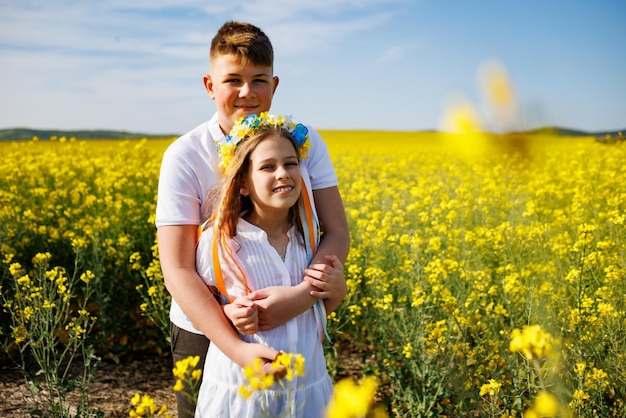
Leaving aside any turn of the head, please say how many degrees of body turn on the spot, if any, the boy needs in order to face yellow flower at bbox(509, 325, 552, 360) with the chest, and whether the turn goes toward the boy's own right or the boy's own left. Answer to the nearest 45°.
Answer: approximately 45° to the boy's own left

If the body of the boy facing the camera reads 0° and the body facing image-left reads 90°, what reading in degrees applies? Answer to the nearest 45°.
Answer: approximately 0°

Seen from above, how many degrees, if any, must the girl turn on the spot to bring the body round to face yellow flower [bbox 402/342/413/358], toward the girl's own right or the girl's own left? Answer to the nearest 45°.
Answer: approximately 90° to the girl's own left
